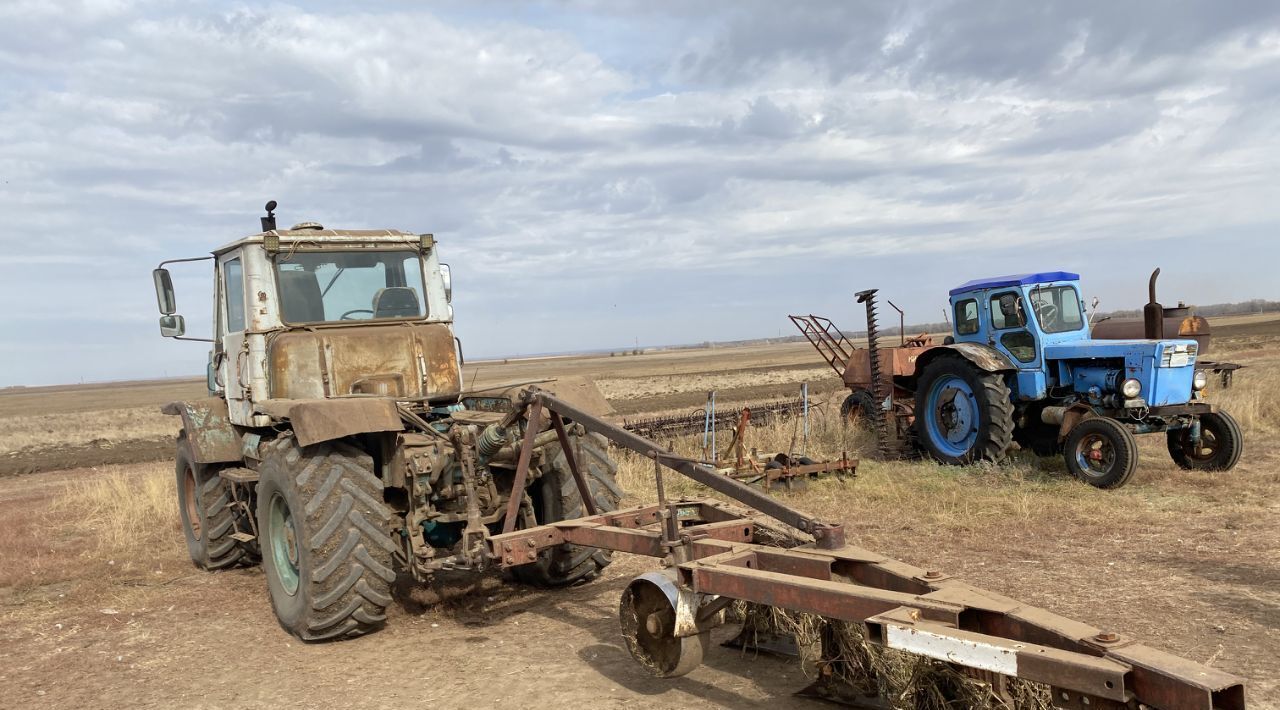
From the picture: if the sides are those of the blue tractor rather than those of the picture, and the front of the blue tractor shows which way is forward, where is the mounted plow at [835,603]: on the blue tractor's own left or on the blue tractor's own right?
on the blue tractor's own right

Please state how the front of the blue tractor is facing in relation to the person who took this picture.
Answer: facing the viewer and to the right of the viewer
